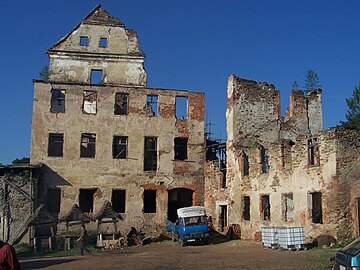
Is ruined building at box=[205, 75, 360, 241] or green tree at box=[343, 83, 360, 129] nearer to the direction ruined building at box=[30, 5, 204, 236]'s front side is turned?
the ruined building

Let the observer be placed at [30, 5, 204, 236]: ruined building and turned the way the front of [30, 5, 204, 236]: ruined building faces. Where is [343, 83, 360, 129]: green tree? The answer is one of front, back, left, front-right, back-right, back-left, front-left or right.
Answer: left

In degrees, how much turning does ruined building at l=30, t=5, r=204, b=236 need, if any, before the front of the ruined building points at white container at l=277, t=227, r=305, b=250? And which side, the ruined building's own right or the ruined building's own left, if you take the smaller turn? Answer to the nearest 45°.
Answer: approximately 45° to the ruined building's own left

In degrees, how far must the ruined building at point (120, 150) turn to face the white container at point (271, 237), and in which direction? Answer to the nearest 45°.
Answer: approximately 45° to its left

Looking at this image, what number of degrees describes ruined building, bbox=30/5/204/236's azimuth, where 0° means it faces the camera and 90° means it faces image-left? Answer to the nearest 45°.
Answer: approximately 0°

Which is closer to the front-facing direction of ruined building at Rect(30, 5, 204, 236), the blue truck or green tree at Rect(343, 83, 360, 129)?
the blue truck

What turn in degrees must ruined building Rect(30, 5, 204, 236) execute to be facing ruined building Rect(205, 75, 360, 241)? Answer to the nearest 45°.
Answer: approximately 45° to its left
